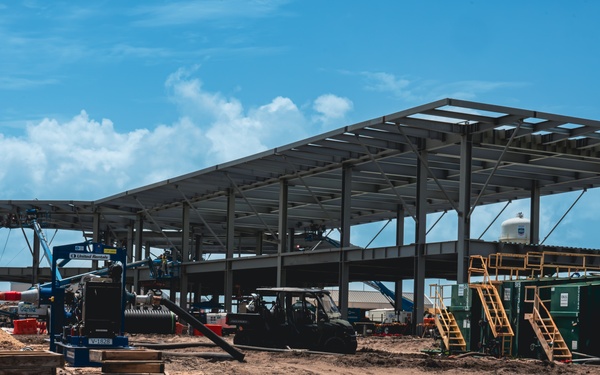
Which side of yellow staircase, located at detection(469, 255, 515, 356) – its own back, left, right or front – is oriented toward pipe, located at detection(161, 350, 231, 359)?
right

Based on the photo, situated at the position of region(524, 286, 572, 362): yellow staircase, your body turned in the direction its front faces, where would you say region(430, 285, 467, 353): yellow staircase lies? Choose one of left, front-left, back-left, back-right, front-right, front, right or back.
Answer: back

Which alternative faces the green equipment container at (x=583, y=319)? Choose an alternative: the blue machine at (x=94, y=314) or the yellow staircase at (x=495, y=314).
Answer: the yellow staircase

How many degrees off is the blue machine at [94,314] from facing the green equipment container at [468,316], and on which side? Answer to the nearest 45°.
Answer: approximately 135° to its left

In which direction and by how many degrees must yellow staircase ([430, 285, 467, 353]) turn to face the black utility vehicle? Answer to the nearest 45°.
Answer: approximately 90° to its right

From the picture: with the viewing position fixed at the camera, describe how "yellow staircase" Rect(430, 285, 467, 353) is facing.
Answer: facing the viewer and to the right of the viewer

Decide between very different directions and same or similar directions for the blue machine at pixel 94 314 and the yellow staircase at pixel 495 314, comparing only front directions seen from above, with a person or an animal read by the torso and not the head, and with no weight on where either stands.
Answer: same or similar directions

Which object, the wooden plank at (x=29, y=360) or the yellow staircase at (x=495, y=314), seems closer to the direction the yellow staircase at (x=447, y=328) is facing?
the yellow staircase

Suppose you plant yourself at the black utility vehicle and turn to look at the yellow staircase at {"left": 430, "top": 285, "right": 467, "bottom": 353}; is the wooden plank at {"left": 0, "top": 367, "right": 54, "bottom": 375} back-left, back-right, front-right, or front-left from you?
back-right

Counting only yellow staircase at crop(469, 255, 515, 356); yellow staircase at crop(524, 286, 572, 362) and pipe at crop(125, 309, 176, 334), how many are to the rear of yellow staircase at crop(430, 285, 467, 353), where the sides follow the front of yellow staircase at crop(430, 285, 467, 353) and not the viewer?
1

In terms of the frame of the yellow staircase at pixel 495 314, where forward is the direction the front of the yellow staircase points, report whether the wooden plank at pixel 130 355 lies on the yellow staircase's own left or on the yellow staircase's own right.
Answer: on the yellow staircase's own right

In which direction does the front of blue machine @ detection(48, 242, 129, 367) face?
toward the camera
